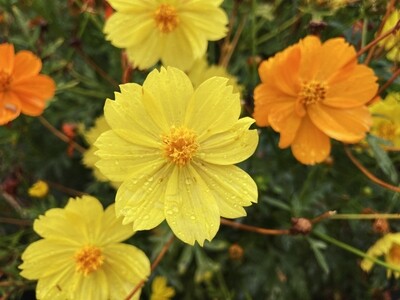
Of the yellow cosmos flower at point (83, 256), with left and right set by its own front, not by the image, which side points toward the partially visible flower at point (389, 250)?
left

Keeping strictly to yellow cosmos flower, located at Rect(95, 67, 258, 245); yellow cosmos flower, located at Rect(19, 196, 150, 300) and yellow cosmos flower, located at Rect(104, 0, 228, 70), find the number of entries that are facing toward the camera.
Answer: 3

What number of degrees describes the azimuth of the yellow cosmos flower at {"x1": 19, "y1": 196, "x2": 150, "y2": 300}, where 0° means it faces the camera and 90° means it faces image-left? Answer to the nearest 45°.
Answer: approximately 0°

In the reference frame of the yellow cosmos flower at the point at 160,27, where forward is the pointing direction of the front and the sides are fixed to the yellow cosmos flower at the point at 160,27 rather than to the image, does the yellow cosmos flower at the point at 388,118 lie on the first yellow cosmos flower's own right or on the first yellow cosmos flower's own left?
on the first yellow cosmos flower's own left

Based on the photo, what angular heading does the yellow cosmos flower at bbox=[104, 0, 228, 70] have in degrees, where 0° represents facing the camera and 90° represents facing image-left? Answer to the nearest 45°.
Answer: approximately 0°
